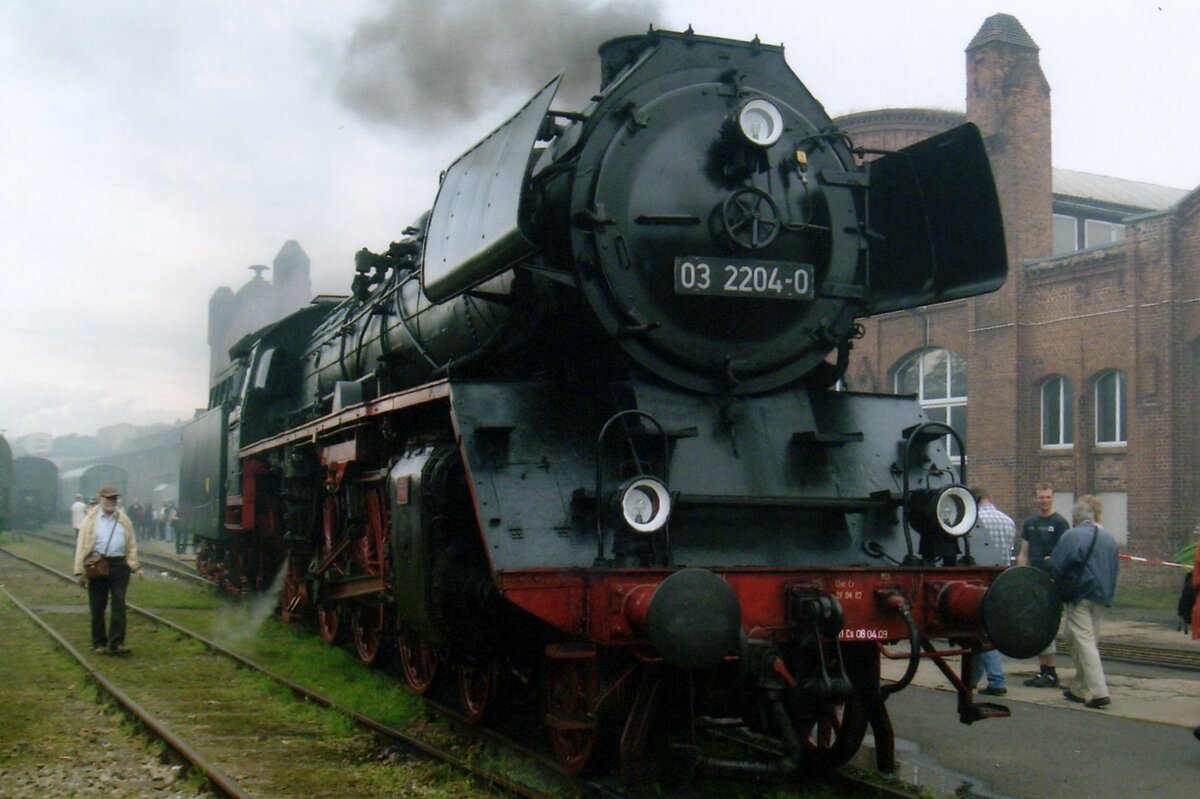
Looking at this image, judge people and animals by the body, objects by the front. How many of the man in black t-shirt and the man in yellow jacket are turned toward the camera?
2

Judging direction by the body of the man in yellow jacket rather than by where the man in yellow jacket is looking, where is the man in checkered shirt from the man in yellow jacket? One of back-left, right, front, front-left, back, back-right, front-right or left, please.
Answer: front-left

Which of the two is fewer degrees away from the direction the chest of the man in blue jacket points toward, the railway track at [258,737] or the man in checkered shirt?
the man in checkered shirt

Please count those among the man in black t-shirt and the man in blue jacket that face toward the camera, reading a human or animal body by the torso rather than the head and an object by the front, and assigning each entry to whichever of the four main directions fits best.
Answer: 1

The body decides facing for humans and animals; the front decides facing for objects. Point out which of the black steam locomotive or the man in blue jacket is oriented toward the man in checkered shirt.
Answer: the man in blue jacket

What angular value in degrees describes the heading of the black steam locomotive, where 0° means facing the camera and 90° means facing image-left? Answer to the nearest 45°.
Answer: approximately 315°

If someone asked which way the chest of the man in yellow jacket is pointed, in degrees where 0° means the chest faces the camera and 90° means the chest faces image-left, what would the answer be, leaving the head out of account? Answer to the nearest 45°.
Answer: approximately 0°

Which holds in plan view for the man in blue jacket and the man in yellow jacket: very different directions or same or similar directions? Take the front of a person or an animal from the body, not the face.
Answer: very different directions

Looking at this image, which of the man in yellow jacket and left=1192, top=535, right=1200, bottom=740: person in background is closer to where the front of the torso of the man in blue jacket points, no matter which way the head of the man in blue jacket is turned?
the man in yellow jacket

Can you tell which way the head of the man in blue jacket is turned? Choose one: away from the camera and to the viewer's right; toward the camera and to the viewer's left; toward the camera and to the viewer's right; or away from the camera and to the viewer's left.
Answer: away from the camera and to the viewer's left
